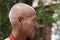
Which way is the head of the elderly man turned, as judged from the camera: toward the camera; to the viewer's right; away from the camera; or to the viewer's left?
to the viewer's right

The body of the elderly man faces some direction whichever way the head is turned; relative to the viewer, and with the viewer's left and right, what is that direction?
facing to the right of the viewer
